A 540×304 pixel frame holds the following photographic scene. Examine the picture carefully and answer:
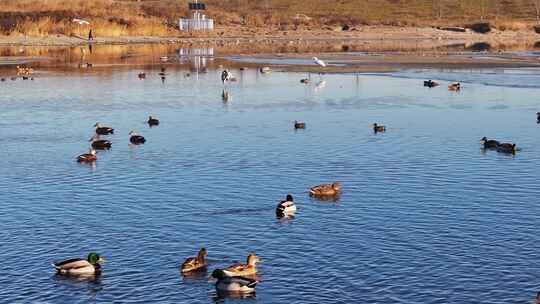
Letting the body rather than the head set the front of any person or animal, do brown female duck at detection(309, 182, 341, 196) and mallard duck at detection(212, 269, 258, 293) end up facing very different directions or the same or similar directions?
very different directions

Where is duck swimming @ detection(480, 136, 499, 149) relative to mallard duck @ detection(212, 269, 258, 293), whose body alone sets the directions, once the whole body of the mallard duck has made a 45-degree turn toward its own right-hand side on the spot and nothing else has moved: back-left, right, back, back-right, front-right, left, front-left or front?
right

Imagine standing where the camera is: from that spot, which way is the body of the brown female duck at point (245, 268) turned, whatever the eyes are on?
to the viewer's right

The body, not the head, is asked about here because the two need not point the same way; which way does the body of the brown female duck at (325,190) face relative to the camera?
to the viewer's right

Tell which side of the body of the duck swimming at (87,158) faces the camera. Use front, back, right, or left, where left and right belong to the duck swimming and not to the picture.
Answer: right

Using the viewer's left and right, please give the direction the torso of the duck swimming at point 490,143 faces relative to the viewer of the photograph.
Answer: facing to the left of the viewer

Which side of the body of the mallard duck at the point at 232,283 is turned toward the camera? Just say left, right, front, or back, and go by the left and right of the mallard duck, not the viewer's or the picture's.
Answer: left
